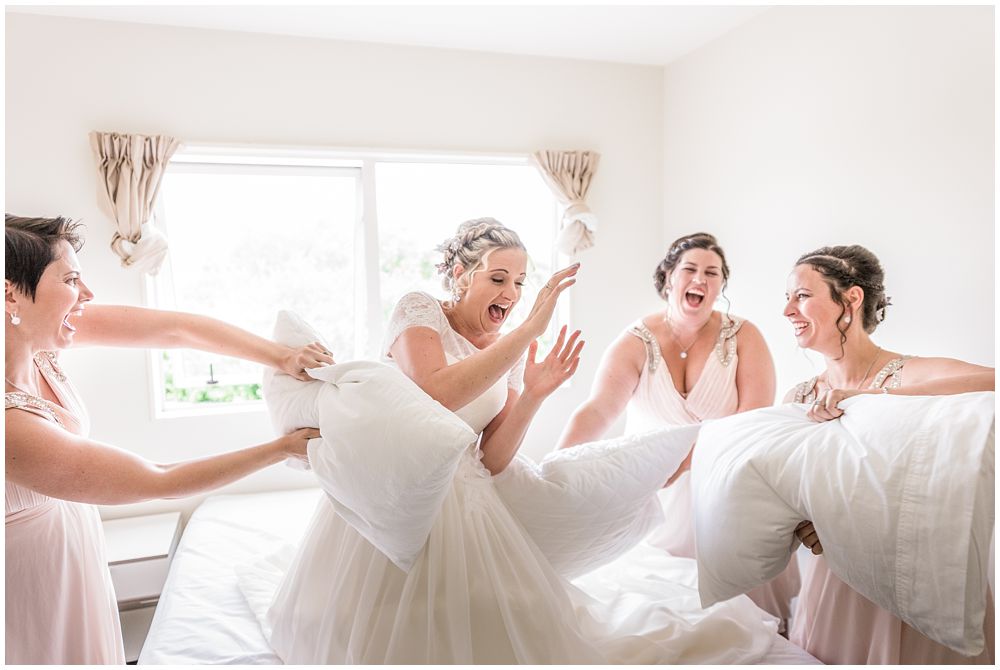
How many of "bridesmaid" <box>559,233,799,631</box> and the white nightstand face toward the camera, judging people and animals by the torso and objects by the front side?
2

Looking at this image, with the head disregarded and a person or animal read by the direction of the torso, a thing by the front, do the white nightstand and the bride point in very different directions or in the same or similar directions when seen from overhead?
same or similar directions

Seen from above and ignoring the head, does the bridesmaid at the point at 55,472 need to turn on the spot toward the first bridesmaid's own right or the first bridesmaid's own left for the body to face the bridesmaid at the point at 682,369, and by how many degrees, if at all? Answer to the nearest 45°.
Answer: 0° — they already face them

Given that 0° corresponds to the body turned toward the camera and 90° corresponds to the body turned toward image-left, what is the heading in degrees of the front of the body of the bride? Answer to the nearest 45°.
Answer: approximately 315°

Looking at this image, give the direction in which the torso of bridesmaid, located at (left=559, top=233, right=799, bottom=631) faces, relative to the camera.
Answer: toward the camera

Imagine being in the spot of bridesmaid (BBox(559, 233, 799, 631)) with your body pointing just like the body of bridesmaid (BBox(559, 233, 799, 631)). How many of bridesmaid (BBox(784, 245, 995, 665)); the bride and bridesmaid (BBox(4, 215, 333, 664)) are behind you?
0

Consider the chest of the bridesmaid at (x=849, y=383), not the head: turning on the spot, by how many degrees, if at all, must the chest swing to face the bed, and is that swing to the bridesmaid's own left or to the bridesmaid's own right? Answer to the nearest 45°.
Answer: approximately 45° to the bridesmaid's own right

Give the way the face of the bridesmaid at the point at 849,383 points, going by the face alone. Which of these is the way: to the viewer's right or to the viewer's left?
to the viewer's left

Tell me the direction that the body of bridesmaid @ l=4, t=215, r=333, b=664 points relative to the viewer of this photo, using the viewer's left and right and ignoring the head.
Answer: facing to the right of the viewer

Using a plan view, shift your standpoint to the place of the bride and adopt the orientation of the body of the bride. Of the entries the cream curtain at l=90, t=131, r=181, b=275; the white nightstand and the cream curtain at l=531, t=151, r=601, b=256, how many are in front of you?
0

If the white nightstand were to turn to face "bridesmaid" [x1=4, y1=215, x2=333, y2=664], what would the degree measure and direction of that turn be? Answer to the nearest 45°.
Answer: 0° — it already faces them

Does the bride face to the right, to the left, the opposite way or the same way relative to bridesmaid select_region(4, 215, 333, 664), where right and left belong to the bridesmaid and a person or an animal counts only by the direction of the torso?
to the right

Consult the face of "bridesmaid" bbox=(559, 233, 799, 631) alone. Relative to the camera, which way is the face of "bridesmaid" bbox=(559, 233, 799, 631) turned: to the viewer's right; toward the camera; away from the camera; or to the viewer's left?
toward the camera

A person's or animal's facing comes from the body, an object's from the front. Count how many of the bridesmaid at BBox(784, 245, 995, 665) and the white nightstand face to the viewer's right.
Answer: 0
